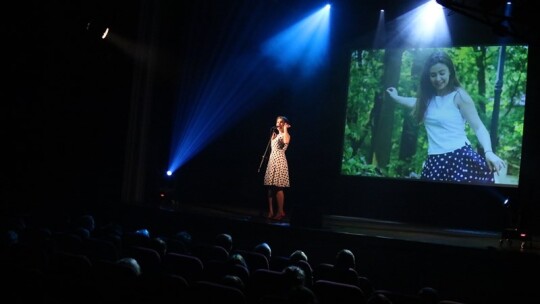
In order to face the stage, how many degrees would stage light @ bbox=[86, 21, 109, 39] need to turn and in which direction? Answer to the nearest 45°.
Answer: approximately 45° to its right

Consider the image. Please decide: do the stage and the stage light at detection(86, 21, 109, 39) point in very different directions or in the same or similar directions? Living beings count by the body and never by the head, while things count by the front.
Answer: very different directions

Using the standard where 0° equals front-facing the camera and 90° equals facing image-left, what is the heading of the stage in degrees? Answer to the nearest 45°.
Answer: approximately 45°

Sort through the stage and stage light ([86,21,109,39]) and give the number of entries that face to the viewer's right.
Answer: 1

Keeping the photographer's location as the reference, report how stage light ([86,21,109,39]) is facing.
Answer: facing to the right of the viewer
